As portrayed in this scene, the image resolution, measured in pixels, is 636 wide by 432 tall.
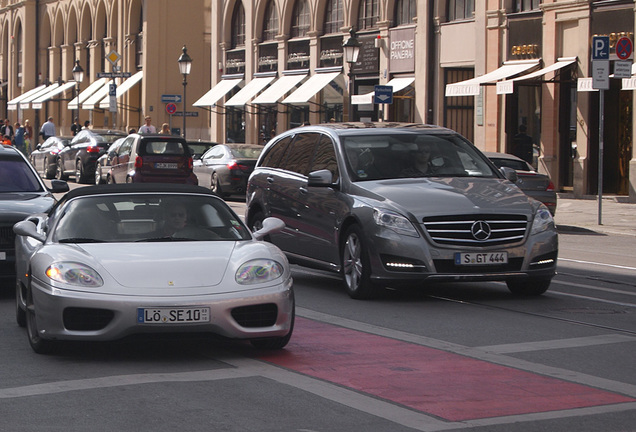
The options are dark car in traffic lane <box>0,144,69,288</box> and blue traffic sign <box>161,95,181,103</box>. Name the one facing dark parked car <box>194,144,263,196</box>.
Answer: the blue traffic sign

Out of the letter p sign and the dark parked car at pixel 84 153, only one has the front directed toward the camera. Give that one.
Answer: the letter p sign

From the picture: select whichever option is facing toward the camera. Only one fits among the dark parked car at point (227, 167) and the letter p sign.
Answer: the letter p sign

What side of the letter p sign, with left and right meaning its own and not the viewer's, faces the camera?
front

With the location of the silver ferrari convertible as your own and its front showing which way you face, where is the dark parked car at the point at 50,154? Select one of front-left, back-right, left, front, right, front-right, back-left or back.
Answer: back

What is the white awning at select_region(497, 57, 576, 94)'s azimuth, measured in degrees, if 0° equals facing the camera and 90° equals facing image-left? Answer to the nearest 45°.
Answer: approximately 45°

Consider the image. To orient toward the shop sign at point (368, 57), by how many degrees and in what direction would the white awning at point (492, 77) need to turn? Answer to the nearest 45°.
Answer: approximately 90° to its right

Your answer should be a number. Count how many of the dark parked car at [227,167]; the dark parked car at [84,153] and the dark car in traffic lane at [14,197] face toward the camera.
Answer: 1

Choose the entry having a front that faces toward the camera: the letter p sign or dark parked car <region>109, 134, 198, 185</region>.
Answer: the letter p sign

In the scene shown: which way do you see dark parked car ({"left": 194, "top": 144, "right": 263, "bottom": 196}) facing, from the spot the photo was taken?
facing away from the viewer and to the left of the viewer

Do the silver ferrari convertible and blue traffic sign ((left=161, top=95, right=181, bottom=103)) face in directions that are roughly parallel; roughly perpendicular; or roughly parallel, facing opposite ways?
roughly parallel

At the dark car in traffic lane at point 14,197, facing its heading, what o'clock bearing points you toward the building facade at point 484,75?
The building facade is roughly at 7 o'clock from the dark car in traffic lane.

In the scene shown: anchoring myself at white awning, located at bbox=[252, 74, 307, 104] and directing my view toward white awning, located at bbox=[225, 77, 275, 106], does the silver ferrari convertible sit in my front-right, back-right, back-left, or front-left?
back-left

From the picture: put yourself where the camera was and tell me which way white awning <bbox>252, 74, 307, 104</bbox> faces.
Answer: facing the viewer and to the left of the viewer

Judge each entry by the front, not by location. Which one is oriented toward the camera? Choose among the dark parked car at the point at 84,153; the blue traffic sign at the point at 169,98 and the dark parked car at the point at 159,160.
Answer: the blue traffic sign

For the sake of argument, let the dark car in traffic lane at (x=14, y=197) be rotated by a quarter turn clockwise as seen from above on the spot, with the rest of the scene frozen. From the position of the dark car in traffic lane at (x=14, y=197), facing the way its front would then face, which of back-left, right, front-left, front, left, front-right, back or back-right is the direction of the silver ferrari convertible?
left

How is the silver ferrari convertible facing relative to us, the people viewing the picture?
facing the viewer

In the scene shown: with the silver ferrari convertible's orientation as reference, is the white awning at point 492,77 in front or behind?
behind

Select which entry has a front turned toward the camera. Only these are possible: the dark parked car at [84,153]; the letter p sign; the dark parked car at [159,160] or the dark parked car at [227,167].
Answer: the letter p sign

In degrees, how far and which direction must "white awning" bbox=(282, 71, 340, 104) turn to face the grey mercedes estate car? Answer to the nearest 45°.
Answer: approximately 45° to its left

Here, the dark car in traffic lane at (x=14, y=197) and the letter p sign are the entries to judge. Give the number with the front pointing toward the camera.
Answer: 2

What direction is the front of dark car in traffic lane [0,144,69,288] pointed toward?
toward the camera

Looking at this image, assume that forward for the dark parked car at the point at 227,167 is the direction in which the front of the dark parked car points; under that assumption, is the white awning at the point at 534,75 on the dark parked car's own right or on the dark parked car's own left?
on the dark parked car's own right

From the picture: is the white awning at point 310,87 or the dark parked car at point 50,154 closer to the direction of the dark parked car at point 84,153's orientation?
the dark parked car
